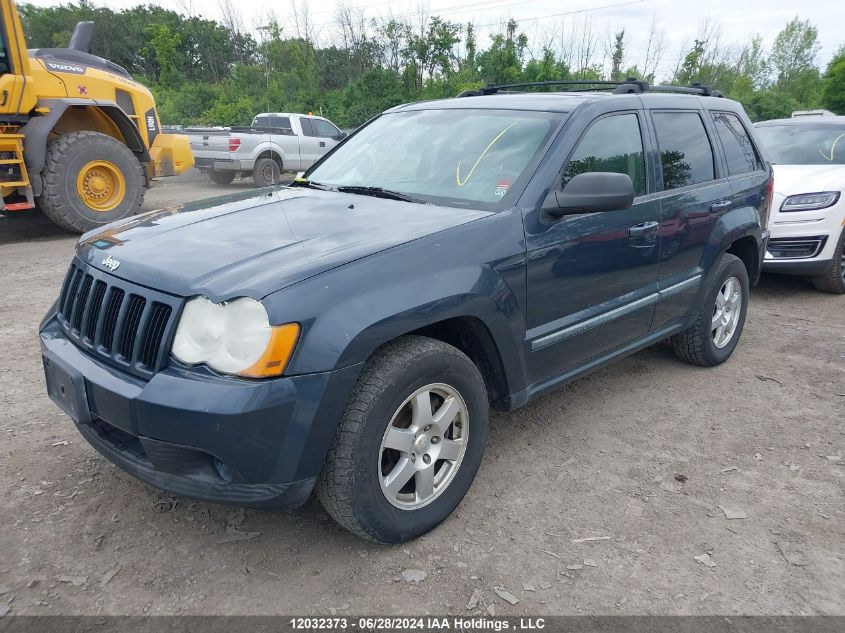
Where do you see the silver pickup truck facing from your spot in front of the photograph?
facing away from the viewer and to the right of the viewer

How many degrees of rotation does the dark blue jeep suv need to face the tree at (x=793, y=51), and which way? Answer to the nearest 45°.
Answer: approximately 180°

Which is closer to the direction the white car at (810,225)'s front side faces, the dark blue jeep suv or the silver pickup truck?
the dark blue jeep suv

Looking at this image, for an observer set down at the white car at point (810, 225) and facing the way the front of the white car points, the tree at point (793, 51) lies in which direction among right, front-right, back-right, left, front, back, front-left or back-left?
back-right

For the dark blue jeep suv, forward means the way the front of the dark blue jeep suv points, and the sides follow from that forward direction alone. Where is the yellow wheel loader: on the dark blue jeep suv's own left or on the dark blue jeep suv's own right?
on the dark blue jeep suv's own right

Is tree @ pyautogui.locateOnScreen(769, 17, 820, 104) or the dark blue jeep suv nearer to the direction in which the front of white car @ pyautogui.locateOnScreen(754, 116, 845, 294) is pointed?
the dark blue jeep suv

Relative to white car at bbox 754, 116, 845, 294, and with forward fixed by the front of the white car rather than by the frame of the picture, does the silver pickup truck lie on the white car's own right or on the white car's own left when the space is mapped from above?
on the white car's own right

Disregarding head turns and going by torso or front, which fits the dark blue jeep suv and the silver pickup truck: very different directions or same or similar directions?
very different directions

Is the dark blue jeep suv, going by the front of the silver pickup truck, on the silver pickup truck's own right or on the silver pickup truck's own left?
on the silver pickup truck's own right

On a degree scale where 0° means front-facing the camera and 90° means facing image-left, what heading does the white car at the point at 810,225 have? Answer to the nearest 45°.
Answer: approximately 45°

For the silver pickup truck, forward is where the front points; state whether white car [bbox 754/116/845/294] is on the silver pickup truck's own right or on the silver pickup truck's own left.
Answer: on the silver pickup truck's own right
